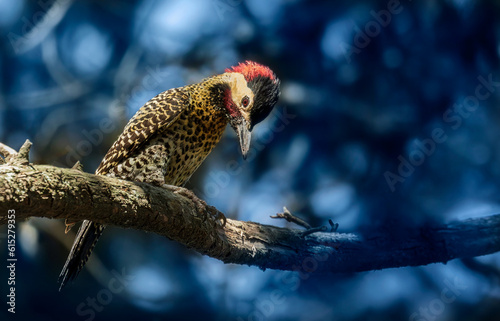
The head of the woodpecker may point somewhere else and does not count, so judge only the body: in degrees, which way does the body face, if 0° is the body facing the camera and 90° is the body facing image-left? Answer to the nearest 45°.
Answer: approximately 270°
